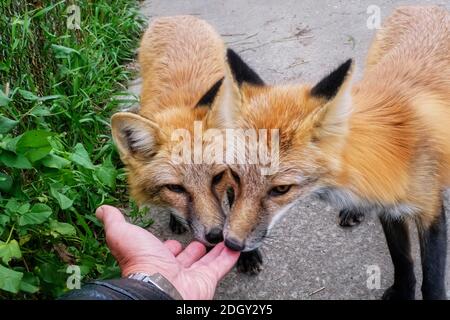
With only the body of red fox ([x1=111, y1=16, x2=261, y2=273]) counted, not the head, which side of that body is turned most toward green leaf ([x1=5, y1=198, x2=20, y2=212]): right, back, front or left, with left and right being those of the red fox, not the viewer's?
right

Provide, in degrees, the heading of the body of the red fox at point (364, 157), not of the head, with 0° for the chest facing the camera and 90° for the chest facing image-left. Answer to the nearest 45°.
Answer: approximately 45°

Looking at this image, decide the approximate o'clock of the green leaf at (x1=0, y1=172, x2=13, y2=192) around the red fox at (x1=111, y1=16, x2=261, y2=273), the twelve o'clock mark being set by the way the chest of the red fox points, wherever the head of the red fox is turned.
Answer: The green leaf is roughly at 3 o'clock from the red fox.

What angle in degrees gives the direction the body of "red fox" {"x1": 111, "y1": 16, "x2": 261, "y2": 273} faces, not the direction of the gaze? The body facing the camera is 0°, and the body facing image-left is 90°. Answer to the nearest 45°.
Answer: approximately 0°

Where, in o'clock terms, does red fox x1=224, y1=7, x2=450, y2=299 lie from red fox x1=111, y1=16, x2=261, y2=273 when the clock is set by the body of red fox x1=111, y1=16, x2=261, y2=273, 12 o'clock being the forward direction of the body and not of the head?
red fox x1=224, y1=7, x2=450, y2=299 is roughly at 10 o'clock from red fox x1=111, y1=16, x2=261, y2=273.

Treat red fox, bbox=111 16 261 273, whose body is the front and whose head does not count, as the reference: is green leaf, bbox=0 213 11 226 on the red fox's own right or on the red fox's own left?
on the red fox's own right

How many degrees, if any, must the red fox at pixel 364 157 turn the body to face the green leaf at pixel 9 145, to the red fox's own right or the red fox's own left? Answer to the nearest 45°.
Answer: approximately 45° to the red fox's own right
